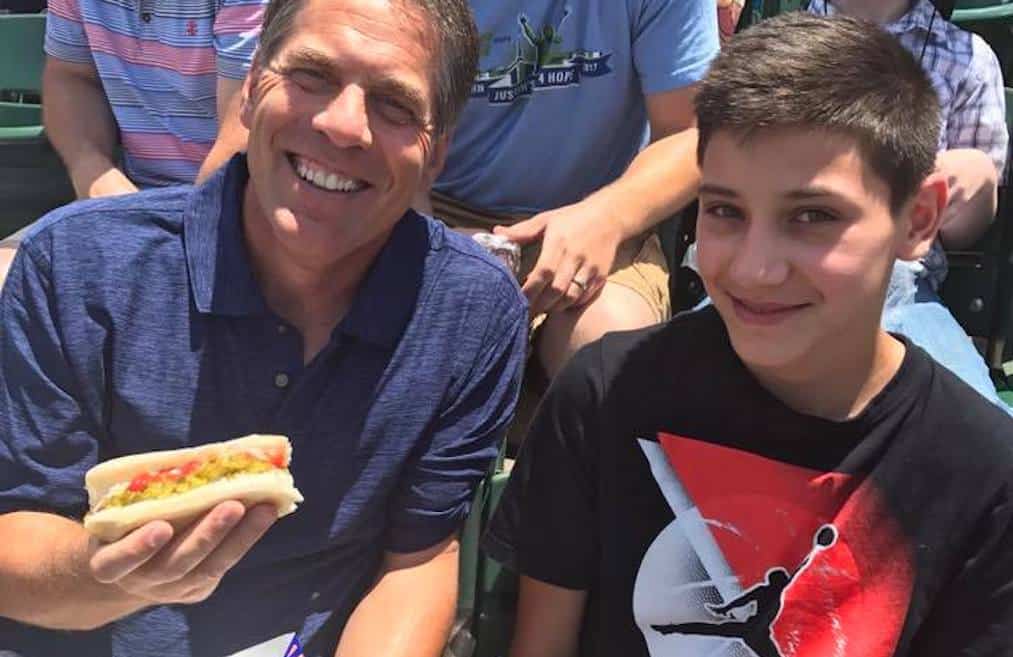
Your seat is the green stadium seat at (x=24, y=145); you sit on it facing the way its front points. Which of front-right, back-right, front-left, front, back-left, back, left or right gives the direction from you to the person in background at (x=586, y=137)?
front-left

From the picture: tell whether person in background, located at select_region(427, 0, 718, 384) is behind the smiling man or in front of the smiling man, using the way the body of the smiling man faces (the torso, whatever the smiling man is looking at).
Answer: behind

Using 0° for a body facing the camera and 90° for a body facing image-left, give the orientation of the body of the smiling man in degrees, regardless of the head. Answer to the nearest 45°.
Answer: approximately 0°

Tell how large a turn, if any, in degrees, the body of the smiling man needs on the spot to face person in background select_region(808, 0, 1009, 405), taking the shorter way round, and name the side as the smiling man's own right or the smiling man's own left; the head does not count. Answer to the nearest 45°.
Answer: approximately 135° to the smiling man's own left

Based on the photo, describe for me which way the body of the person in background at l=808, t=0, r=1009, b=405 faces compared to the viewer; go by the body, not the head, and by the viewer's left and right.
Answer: facing the viewer and to the left of the viewer

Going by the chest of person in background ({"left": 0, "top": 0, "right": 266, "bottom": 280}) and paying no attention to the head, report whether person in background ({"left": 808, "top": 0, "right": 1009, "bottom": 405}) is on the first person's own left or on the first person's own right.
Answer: on the first person's own left

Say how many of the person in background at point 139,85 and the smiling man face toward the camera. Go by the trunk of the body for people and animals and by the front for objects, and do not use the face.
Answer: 2

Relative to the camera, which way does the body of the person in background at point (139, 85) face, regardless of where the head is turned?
toward the camera

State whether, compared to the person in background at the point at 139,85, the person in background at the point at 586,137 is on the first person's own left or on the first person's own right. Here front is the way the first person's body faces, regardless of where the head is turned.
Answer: on the first person's own left
